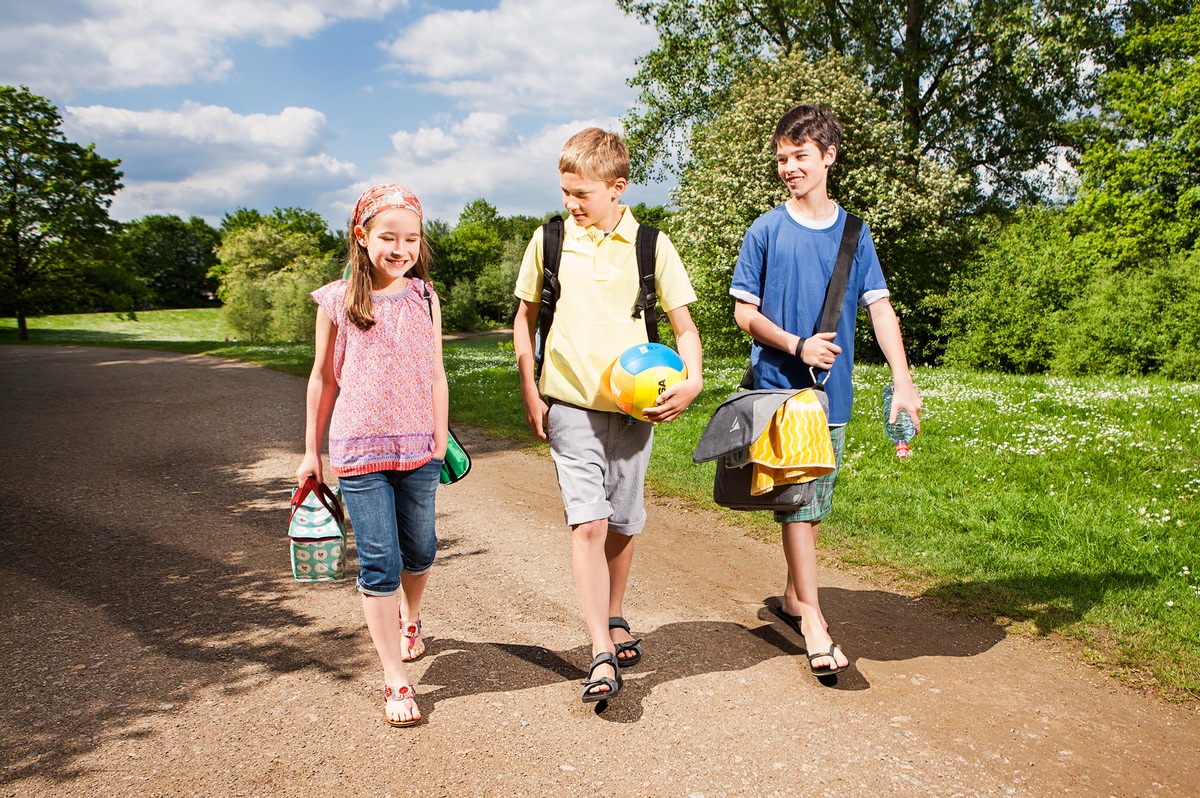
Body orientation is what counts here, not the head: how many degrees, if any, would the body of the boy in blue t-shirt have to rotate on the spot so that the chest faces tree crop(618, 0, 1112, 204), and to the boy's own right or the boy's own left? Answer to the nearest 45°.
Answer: approximately 180°

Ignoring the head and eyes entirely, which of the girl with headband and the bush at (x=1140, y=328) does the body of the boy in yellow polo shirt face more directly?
the girl with headband

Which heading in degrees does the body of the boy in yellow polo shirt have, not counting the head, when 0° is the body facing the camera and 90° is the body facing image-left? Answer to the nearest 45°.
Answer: approximately 0°

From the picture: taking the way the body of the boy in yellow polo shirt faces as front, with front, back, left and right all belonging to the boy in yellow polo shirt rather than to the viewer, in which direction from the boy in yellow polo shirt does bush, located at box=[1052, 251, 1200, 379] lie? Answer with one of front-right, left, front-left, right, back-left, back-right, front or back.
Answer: back-left

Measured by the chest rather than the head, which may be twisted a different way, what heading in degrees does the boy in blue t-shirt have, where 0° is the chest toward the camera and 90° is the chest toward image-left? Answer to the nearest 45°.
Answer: approximately 0°

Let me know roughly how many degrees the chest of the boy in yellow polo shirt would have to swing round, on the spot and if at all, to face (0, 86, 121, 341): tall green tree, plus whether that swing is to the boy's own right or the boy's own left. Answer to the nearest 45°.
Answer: approximately 135° to the boy's own right

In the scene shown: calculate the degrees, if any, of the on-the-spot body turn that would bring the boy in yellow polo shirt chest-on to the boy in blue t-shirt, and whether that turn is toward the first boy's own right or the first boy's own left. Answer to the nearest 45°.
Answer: approximately 90° to the first boy's own left

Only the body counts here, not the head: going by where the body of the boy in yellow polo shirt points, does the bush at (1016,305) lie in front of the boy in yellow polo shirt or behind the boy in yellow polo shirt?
behind

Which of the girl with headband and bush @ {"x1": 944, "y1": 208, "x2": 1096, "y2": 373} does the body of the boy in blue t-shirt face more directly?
the girl with headband

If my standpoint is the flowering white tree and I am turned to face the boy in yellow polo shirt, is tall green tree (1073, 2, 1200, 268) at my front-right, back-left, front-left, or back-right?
back-left
